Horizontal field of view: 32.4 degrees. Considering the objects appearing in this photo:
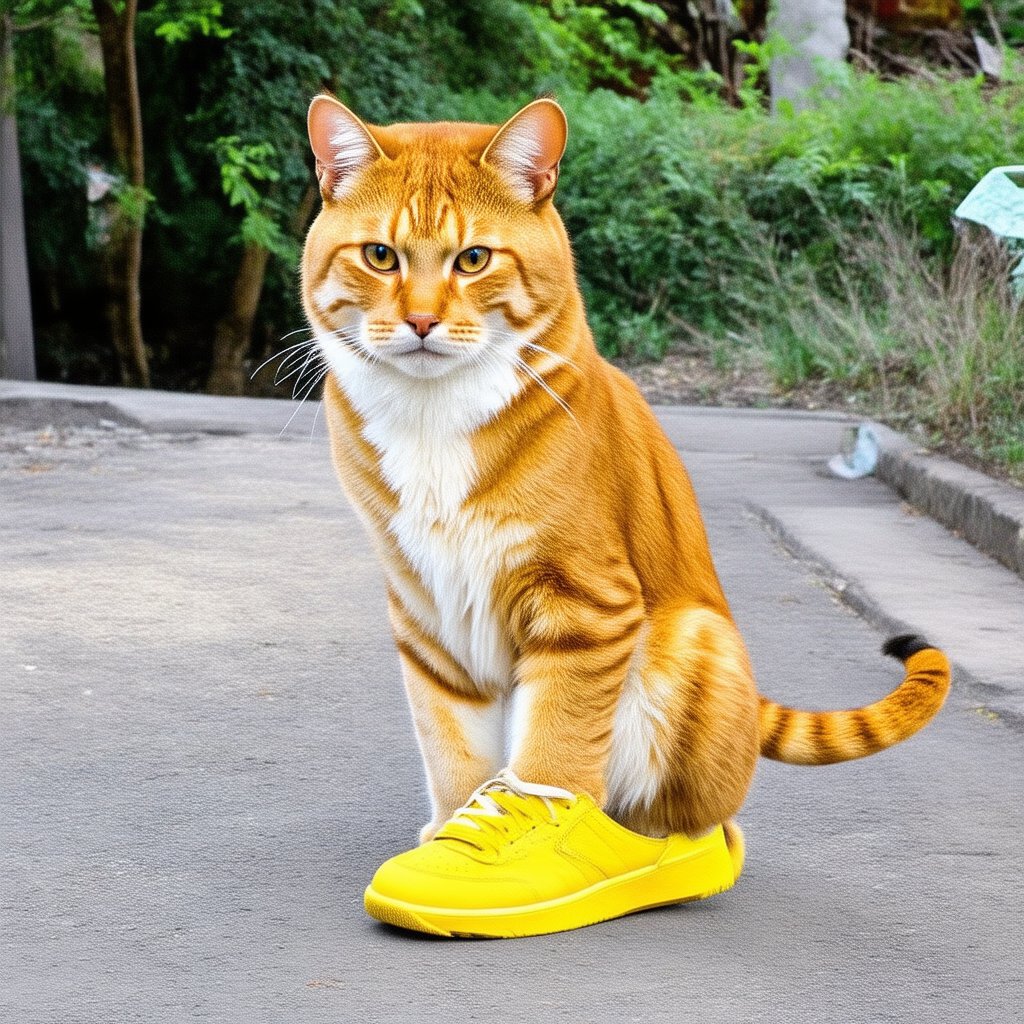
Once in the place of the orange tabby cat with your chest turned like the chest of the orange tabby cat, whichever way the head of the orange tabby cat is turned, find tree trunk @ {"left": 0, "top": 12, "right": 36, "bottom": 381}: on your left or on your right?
on your right

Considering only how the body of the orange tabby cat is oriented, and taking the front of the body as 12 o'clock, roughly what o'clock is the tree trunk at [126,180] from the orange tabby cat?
The tree trunk is roughly at 4 o'clock from the orange tabby cat.

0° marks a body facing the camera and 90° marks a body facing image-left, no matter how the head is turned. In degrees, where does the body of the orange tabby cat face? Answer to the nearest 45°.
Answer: approximately 45°

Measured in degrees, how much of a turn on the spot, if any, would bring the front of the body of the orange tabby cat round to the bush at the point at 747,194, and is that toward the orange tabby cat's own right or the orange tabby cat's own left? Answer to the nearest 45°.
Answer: approximately 135° to the orange tabby cat's own right

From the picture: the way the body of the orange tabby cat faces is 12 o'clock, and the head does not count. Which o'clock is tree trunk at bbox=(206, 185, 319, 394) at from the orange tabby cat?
The tree trunk is roughly at 4 o'clock from the orange tabby cat.

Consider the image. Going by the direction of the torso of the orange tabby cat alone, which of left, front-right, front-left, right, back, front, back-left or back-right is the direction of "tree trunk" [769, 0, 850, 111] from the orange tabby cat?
back-right
